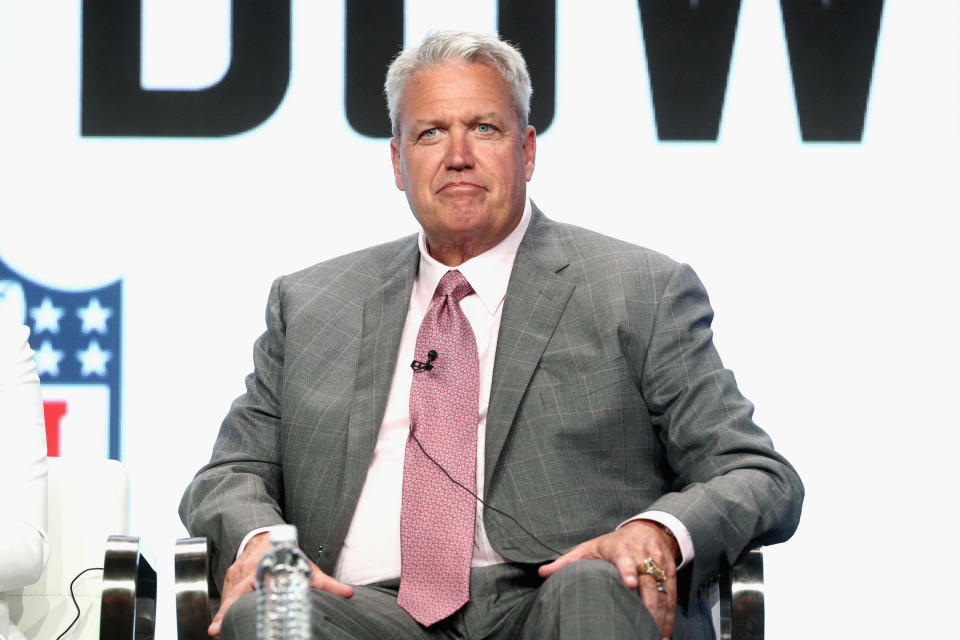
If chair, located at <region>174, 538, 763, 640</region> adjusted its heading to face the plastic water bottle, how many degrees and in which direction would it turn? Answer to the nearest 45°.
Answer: approximately 45° to its right

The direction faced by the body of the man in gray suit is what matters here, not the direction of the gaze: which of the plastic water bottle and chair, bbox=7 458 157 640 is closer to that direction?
the plastic water bottle

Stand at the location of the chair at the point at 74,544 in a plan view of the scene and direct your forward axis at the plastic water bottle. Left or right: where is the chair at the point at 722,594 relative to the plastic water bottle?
left

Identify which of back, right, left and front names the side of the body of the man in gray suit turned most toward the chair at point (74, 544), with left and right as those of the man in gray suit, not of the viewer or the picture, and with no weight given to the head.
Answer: right

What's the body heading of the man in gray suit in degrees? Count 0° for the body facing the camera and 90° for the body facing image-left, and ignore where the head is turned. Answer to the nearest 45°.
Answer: approximately 0°

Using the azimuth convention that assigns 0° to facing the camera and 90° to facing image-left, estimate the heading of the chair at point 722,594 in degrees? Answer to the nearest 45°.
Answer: approximately 0°

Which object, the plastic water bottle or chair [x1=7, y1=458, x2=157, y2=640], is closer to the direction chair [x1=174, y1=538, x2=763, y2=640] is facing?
the plastic water bottle
